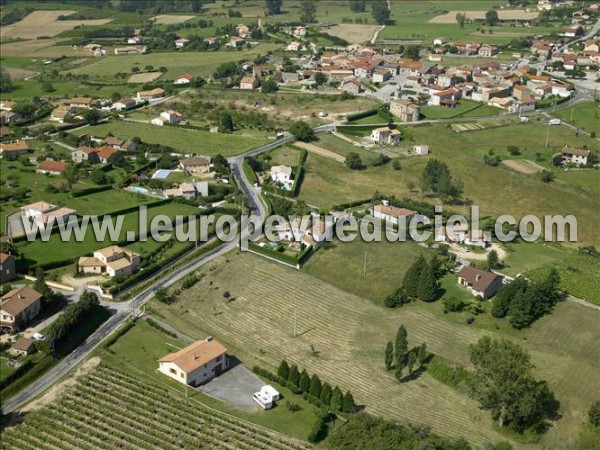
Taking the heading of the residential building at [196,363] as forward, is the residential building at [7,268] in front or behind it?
behind

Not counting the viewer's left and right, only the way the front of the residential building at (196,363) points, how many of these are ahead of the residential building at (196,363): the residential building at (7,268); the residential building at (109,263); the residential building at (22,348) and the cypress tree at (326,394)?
1

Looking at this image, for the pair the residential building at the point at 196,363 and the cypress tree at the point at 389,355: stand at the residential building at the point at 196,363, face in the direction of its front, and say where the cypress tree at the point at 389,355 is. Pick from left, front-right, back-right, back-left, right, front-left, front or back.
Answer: front-left

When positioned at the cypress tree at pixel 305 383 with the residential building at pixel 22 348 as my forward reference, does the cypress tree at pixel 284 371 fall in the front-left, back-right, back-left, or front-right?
front-right

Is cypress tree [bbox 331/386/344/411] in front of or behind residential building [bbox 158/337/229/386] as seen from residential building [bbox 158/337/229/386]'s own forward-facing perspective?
in front

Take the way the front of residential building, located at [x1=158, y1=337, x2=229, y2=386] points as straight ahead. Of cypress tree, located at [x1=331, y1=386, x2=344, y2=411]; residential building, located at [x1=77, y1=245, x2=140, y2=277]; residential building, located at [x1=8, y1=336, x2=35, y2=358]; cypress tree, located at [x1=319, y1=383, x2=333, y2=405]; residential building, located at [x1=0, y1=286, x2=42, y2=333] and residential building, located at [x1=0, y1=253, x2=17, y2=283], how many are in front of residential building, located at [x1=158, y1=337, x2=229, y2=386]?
2

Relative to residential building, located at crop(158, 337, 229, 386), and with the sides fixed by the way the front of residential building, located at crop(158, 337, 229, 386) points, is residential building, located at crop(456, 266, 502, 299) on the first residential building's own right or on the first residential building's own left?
on the first residential building's own left

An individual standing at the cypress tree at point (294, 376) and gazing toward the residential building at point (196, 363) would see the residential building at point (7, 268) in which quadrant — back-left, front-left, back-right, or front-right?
front-right

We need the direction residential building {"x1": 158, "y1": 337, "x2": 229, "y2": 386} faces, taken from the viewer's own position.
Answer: facing the viewer and to the right of the viewer

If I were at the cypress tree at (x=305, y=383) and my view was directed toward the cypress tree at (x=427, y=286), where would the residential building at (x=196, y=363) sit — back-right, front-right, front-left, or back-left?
back-left

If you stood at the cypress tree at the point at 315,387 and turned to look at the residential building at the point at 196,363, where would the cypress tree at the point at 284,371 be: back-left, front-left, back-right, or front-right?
front-right
